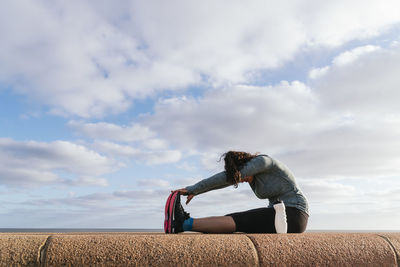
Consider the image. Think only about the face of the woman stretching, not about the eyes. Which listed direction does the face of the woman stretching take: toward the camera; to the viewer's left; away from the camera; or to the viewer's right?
to the viewer's left

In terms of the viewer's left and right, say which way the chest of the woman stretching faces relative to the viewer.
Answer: facing to the left of the viewer
